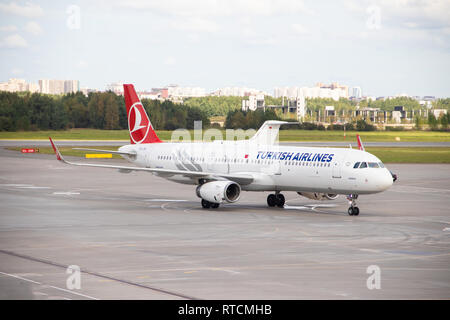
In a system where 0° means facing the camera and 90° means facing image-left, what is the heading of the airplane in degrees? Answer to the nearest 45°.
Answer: approximately 315°
